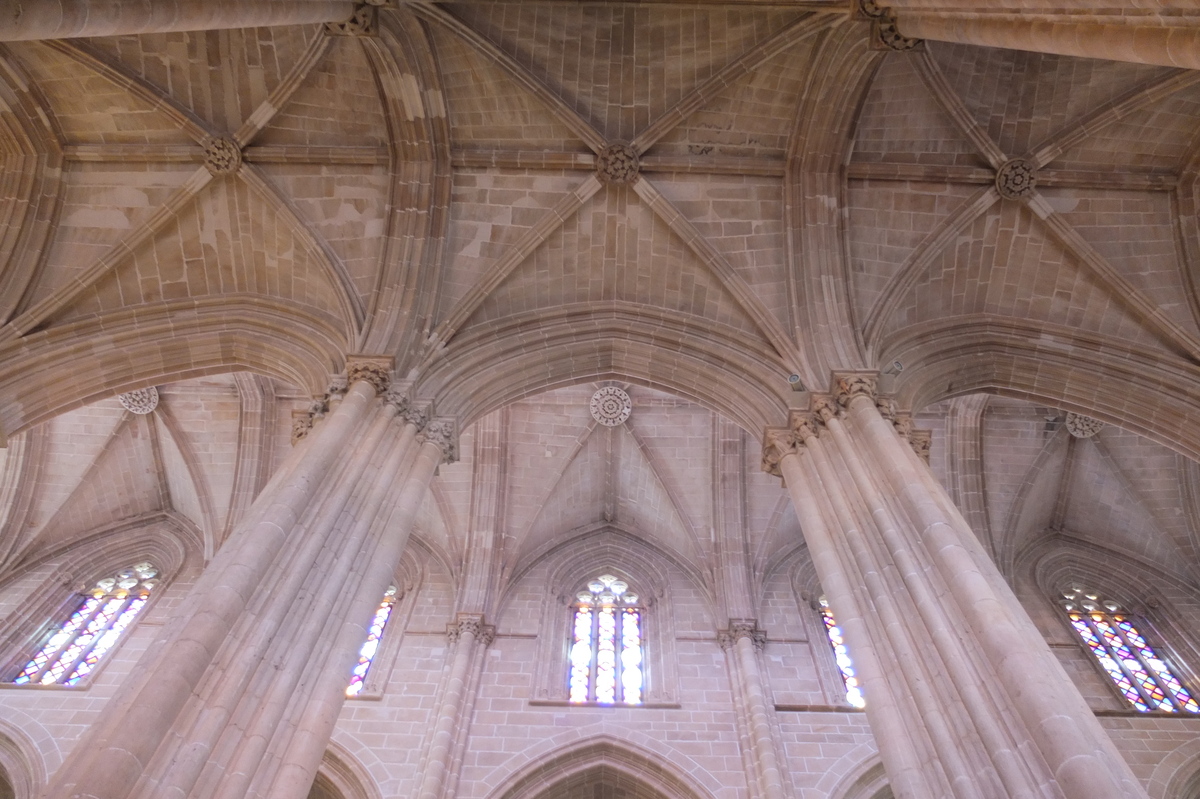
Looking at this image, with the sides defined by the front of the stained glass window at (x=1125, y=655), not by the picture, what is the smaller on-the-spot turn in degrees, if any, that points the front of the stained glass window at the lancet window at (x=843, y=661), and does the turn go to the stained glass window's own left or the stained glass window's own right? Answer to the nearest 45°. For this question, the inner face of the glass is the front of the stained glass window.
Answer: approximately 45° to the stained glass window's own right

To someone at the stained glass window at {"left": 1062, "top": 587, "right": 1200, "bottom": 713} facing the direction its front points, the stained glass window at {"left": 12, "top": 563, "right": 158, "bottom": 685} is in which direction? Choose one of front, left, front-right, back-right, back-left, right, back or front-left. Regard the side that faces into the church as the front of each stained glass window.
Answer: front-right

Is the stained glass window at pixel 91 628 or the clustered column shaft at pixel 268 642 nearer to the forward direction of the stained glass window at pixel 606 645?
the clustered column shaft

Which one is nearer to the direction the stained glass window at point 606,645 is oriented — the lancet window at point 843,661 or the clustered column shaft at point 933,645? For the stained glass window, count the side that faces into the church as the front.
the clustered column shaft

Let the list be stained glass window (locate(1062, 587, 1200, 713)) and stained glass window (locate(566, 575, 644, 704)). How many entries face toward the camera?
2

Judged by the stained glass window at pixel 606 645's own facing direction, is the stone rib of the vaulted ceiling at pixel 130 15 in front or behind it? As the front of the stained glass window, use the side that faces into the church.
in front

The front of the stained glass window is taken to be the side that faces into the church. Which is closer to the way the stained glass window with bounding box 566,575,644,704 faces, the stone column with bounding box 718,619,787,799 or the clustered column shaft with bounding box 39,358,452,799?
the clustered column shaft

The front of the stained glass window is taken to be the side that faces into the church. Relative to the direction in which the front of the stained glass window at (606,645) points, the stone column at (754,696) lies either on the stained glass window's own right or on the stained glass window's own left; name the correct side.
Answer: on the stained glass window's own left

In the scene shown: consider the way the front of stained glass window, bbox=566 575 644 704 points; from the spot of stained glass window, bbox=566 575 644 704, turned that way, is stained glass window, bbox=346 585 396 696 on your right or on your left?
on your right

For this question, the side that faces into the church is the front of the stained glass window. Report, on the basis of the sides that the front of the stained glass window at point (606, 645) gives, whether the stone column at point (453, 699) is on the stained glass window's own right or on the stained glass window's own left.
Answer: on the stained glass window's own right

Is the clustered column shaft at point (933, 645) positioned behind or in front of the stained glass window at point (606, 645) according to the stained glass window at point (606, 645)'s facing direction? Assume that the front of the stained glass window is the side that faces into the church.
in front

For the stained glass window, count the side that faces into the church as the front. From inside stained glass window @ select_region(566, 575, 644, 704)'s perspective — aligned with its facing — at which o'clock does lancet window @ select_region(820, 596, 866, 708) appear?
The lancet window is roughly at 9 o'clock from the stained glass window.

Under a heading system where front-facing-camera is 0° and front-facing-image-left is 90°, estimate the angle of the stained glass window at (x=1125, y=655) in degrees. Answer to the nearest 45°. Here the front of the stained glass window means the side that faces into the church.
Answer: approximately 0°

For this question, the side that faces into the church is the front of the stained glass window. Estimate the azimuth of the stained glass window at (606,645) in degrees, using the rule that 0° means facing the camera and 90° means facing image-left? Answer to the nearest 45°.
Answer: approximately 0°

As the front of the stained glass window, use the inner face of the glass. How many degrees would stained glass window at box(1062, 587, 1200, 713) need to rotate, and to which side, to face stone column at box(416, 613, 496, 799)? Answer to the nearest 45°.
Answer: approximately 45° to its right
